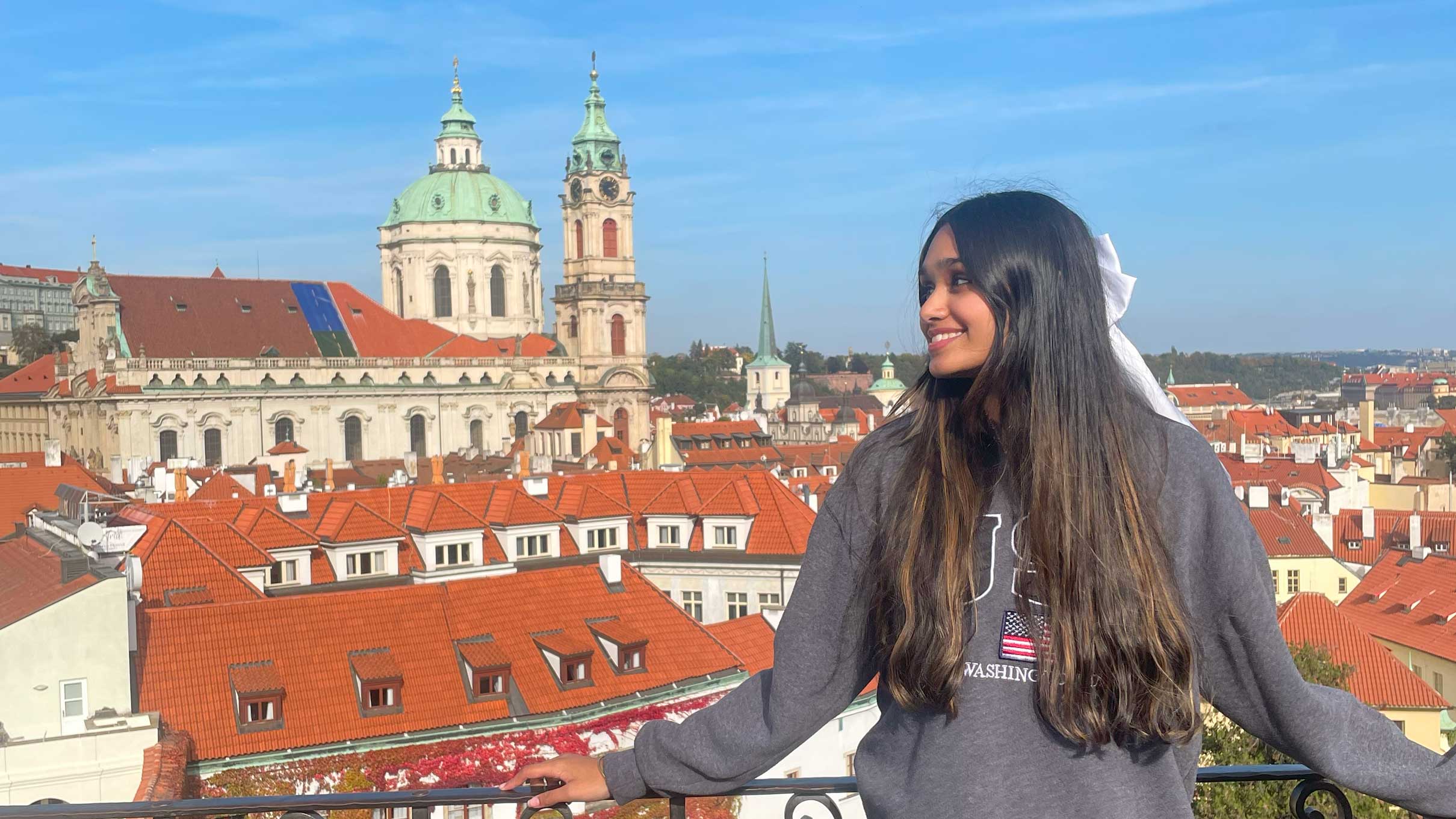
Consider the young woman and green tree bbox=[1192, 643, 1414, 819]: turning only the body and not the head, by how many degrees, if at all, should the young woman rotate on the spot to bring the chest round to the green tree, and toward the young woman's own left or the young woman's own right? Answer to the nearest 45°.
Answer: approximately 180°

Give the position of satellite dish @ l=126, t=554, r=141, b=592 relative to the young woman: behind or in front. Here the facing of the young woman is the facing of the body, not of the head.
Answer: behind

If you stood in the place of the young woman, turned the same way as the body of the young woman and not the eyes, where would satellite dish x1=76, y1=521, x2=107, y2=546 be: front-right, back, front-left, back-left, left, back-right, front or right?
back-right

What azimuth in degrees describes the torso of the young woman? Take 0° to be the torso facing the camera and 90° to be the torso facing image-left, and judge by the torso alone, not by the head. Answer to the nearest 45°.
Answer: approximately 0°

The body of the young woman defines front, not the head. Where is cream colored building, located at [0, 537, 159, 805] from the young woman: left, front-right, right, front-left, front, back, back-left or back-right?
back-right
